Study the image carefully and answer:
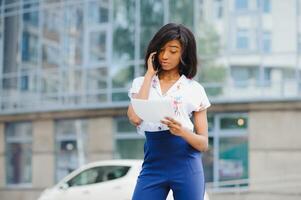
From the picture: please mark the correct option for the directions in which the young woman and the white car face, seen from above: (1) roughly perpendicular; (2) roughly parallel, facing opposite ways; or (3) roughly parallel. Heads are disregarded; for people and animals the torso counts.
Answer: roughly perpendicular

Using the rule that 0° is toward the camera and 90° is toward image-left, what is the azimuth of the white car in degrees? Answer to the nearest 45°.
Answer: approximately 90°

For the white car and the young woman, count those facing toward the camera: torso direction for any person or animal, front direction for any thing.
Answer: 1

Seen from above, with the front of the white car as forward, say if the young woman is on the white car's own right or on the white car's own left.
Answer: on the white car's own left

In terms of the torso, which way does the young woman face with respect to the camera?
toward the camera

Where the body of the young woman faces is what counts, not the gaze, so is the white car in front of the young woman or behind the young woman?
behind
